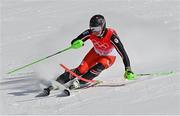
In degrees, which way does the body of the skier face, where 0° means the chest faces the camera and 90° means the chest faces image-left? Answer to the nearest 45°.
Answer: approximately 45°
